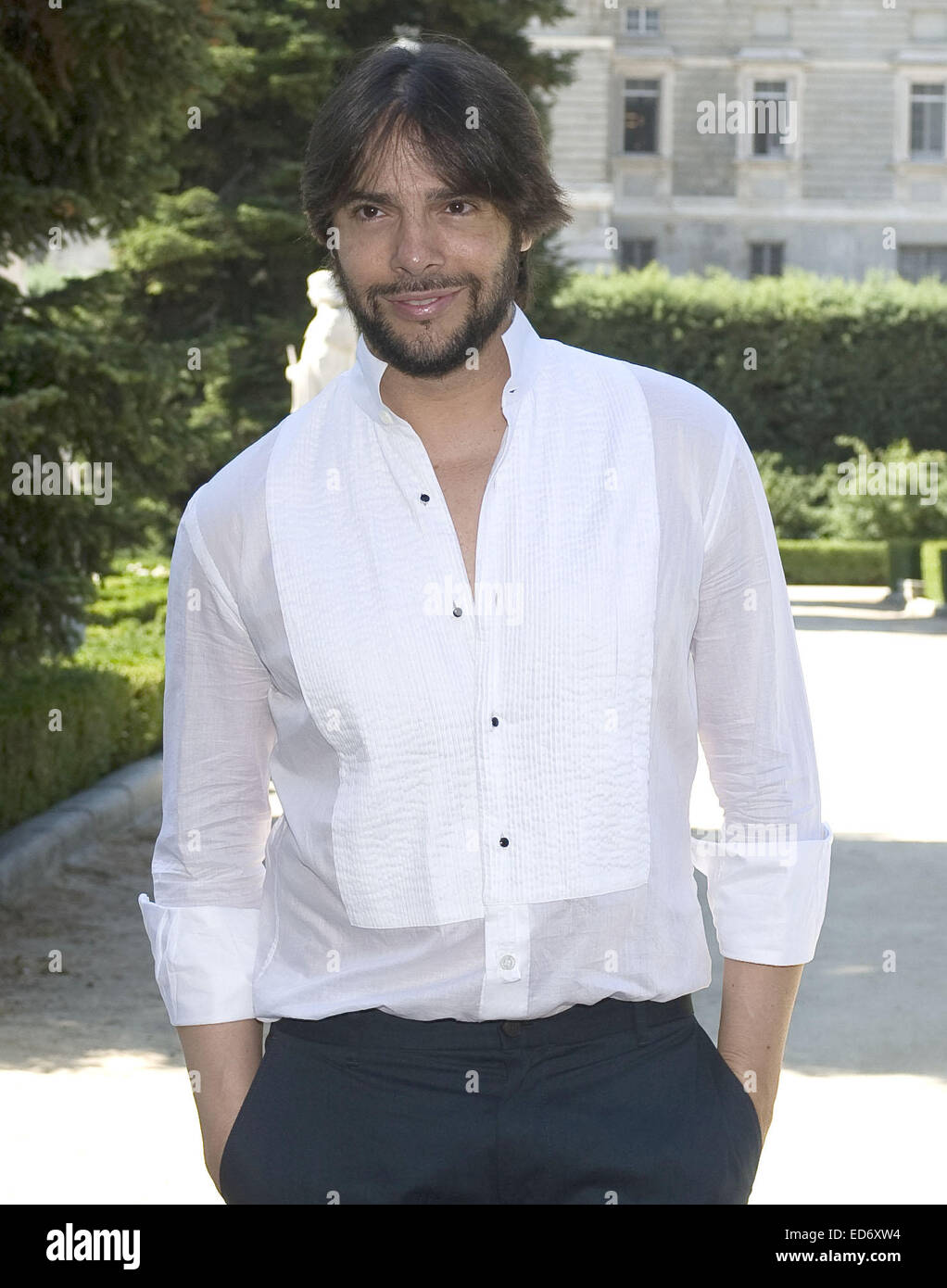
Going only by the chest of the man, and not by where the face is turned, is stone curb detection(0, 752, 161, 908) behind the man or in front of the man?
behind

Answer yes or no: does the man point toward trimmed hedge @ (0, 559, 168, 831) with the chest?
no

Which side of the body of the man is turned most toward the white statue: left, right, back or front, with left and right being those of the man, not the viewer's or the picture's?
back

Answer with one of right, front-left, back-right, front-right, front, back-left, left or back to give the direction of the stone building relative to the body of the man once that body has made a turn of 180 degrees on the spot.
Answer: front

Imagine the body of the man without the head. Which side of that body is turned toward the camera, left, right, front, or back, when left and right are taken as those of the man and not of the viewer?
front

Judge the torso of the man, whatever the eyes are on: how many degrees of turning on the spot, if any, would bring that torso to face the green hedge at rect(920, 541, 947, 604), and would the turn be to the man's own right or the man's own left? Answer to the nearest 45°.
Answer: approximately 180°

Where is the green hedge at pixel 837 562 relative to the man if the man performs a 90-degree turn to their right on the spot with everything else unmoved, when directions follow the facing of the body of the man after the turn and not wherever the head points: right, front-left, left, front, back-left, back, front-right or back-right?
right

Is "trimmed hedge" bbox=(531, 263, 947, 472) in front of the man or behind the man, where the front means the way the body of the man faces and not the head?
behind

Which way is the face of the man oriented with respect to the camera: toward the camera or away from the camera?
toward the camera
